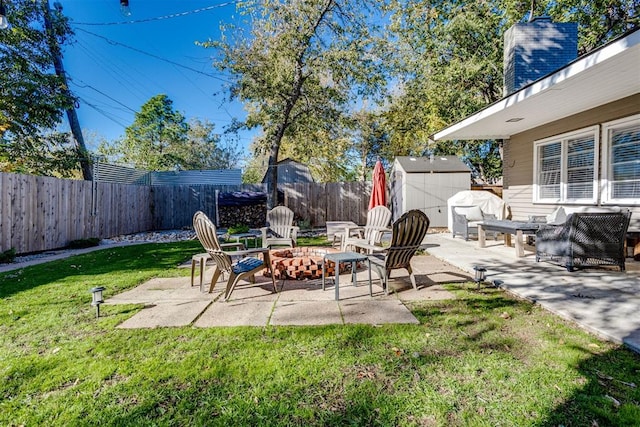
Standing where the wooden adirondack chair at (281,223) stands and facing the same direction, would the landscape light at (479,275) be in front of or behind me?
in front

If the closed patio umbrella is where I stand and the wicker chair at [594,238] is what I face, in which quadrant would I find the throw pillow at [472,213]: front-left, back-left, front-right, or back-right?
front-left

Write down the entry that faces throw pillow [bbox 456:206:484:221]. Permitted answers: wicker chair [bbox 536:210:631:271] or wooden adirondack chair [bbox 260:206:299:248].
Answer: the wicker chair

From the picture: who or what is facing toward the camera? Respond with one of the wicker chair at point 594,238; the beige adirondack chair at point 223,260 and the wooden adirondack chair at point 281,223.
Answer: the wooden adirondack chair at point 281,223

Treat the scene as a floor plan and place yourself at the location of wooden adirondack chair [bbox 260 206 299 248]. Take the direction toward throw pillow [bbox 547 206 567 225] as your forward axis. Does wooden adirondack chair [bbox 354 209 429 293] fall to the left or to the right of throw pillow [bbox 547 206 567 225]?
right

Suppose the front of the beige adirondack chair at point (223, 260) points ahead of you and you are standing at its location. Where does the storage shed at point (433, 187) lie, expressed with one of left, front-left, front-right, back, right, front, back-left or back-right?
front

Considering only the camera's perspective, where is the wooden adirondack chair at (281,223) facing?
facing the viewer

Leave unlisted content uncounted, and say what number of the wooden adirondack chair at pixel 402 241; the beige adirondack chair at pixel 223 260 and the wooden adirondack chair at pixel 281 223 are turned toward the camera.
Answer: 1

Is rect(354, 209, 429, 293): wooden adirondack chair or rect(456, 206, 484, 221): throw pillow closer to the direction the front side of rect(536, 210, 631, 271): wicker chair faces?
the throw pillow

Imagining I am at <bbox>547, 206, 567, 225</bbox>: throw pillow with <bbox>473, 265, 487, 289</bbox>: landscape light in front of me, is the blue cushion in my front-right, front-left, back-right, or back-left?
front-right

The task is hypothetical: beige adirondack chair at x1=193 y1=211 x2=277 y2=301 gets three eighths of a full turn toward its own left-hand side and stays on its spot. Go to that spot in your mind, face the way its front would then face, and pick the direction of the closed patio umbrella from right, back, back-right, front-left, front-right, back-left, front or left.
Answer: back-right

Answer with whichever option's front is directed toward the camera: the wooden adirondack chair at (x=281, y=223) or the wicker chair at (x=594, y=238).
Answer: the wooden adirondack chair

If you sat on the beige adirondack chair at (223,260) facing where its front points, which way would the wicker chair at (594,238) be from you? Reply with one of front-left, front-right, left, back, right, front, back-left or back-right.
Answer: front-right

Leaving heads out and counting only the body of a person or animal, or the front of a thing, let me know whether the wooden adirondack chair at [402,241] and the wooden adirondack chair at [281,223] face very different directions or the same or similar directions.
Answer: very different directions

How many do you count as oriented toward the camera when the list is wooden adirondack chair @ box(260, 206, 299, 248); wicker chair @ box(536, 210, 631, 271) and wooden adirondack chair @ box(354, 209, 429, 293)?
1

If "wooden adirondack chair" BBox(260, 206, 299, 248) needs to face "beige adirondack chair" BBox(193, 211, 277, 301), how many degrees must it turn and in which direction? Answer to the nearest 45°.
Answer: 0° — it already faces it

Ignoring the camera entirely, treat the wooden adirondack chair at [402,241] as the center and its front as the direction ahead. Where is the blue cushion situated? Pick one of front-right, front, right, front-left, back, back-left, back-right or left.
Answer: front-left

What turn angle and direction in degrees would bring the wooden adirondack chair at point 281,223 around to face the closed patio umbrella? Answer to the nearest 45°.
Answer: approximately 135° to its left

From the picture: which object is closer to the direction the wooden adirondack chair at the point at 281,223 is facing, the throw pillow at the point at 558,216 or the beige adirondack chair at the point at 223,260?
the beige adirondack chair

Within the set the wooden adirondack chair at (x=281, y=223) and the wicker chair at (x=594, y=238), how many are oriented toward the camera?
1
